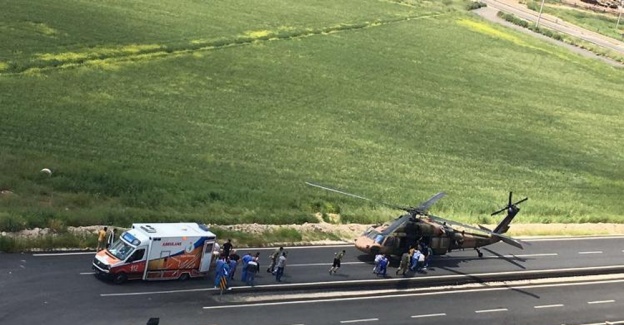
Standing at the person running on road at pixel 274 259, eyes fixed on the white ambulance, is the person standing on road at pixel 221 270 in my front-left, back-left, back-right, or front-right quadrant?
front-left

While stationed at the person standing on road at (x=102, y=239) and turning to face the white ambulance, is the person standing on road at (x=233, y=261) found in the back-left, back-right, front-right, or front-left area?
front-left

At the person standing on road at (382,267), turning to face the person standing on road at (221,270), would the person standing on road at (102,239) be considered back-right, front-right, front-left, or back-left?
front-right

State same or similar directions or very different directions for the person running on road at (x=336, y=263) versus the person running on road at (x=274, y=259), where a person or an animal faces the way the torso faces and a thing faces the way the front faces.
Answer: same or similar directions
